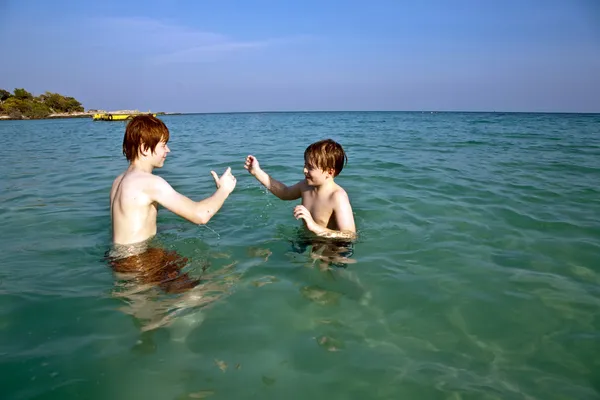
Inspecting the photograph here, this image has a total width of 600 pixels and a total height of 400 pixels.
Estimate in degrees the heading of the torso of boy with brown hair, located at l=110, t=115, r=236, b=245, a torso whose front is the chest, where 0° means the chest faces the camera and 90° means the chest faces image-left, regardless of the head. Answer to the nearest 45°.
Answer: approximately 225°

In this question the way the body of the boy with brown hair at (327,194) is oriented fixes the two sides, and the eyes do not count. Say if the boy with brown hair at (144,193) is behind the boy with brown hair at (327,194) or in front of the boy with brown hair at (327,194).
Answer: in front

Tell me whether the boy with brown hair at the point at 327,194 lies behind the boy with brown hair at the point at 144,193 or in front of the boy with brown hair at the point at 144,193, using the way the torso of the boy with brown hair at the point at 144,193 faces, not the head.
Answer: in front

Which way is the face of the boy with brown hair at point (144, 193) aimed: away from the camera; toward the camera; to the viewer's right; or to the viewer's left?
to the viewer's right

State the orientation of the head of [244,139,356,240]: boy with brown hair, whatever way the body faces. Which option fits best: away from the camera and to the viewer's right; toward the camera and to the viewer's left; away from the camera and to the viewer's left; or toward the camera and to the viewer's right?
toward the camera and to the viewer's left

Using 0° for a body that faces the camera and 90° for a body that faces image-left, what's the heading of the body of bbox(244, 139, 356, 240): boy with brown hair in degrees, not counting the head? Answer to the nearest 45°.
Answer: approximately 45°
